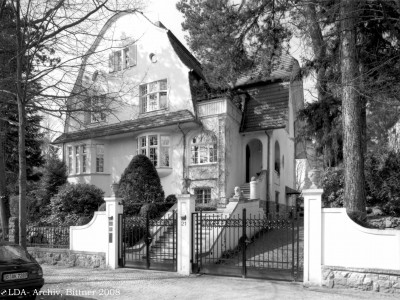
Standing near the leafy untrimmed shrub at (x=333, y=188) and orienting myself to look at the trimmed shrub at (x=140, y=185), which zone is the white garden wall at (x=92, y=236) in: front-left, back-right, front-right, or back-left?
front-left

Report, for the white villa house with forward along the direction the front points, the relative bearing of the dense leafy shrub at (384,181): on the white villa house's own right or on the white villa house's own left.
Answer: on the white villa house's own left

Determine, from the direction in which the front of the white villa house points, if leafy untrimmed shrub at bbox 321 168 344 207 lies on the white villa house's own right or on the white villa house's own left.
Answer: on the white villa house's own left

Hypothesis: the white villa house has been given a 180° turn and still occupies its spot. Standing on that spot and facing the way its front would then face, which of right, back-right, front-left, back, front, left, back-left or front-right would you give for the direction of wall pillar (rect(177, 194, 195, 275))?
back-right

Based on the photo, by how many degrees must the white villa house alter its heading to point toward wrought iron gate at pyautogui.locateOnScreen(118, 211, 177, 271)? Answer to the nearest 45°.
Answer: approximately 45° to its left

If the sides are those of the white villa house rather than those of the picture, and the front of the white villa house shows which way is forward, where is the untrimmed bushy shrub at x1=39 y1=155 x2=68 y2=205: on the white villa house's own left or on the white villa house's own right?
on the white villa house's own right

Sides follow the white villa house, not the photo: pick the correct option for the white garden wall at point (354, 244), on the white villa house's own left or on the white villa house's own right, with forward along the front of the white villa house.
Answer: on the white villa house's own left

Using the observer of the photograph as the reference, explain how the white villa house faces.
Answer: facing the viewer and to the left of the viewer
